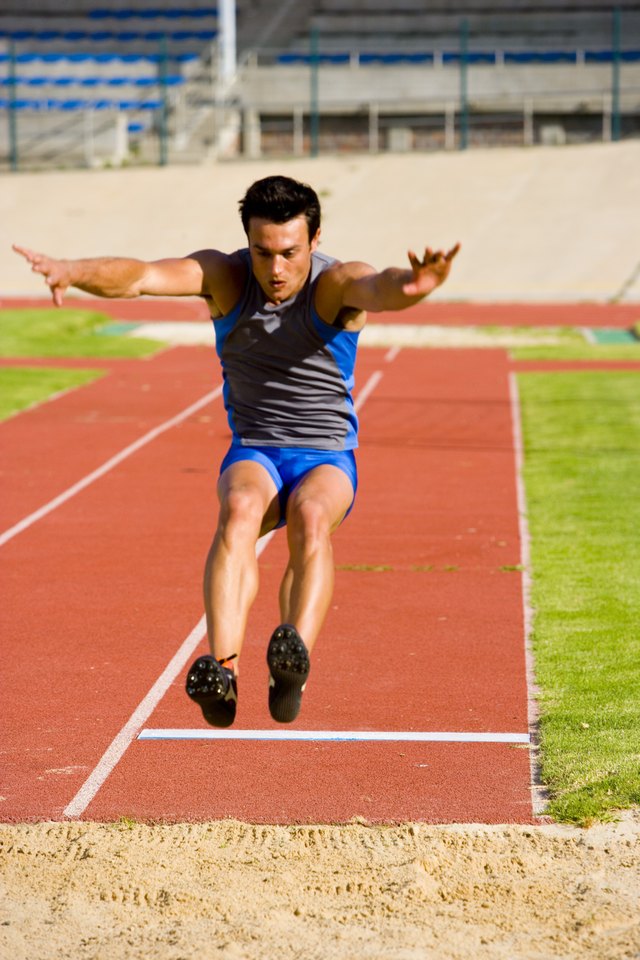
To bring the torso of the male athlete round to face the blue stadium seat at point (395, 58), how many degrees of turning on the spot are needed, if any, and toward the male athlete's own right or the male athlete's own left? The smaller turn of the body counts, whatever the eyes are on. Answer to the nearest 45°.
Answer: approximately 180°

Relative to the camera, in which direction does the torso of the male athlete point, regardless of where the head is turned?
toward the camera

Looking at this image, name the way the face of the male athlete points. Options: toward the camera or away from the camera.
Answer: toward the camera

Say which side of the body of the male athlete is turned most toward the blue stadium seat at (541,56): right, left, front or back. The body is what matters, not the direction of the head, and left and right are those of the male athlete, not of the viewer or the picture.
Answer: back
